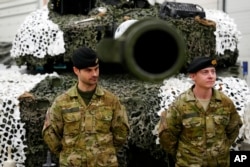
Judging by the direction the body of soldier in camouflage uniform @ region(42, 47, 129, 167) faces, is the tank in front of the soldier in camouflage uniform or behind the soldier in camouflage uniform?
behind

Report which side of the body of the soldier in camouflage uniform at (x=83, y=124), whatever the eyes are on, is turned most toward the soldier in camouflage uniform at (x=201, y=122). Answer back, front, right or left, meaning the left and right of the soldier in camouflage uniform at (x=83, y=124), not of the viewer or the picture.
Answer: left

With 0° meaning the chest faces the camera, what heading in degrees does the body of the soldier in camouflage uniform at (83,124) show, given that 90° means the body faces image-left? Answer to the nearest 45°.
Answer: approximately 0°
